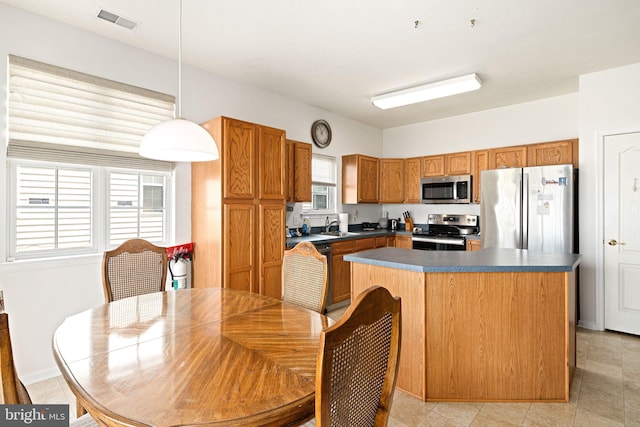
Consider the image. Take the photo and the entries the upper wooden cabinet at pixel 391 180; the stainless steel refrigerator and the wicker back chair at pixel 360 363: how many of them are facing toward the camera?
2

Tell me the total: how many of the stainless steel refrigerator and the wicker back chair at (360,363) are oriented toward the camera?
1

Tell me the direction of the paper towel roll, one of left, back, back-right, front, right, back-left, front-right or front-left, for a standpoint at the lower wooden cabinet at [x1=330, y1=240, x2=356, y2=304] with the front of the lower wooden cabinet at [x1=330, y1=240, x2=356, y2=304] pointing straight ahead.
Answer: back-left

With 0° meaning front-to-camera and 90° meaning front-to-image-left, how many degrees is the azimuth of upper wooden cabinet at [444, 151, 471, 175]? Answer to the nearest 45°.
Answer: approximately 45°

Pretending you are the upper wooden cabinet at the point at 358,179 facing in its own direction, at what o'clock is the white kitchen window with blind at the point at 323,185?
The white kitchen window with blind is roughly at 4 o'clock from the upper wooden cabinet.

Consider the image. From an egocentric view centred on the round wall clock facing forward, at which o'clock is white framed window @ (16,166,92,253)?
The white framed window is roughly at 3 o'clock from the round wall clock.

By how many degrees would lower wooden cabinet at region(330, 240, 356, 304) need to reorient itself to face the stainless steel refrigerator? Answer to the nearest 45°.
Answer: approximately 45° to its left

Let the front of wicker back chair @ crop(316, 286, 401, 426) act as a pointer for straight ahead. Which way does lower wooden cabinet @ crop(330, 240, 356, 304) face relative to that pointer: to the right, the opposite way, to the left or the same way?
the opposite way

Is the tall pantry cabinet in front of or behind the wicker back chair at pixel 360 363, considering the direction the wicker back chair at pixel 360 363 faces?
in front

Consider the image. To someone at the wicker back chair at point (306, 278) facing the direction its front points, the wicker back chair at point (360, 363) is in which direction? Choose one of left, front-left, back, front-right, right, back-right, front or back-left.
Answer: front-left

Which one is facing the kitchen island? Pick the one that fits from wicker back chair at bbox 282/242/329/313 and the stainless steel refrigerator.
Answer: the stainless steel refrigerator

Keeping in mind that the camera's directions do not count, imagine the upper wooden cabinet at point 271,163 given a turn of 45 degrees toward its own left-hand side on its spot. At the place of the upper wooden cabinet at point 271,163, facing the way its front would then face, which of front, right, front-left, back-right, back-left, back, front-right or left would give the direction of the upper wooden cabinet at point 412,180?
front-left

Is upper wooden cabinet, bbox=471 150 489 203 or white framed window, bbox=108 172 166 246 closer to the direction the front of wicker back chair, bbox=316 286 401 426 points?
the white framed window

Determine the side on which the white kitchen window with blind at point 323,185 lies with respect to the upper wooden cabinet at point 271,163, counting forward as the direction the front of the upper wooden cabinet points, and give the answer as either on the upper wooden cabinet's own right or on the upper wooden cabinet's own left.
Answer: on the upper wooden cabinet's own left
